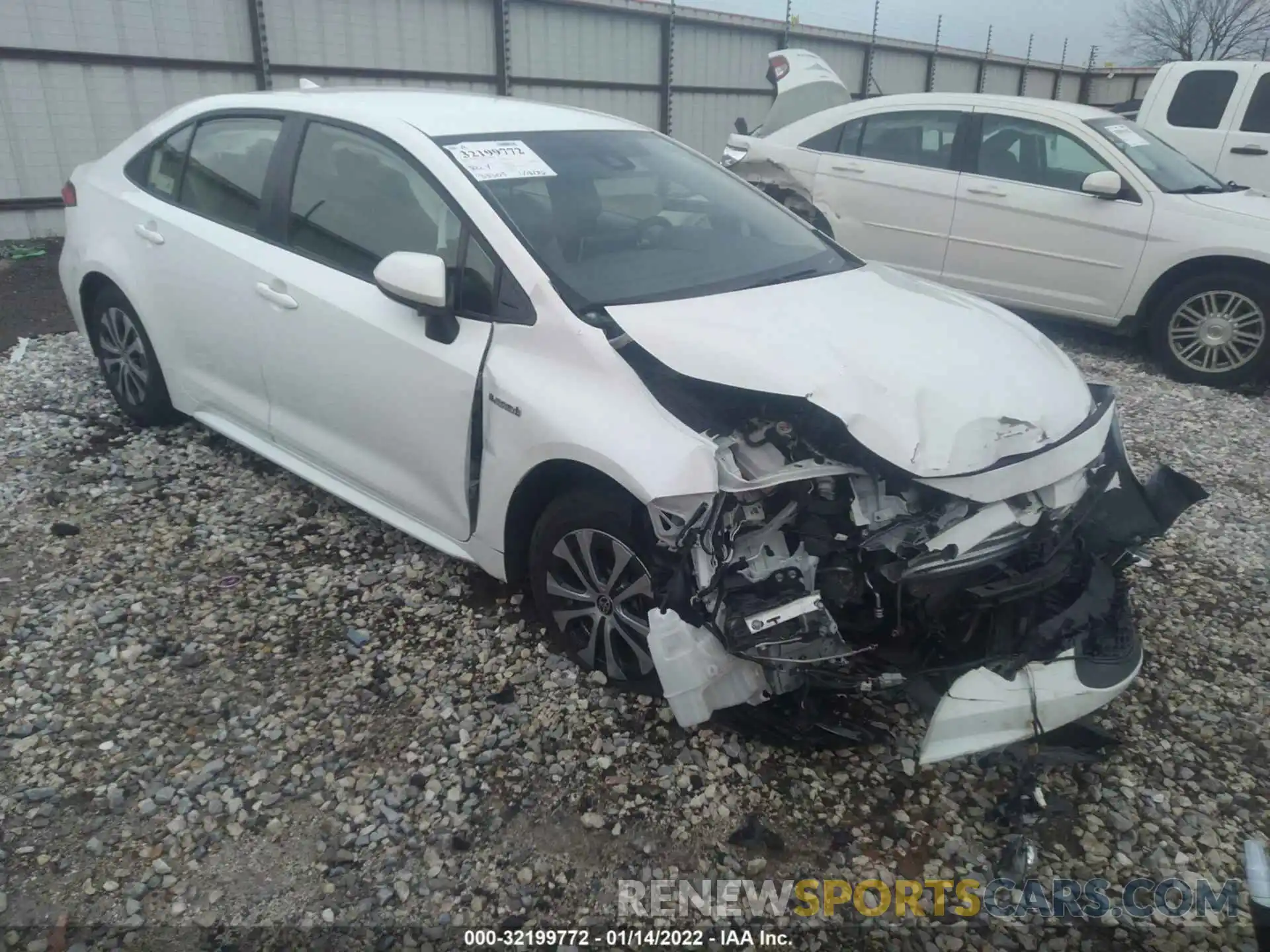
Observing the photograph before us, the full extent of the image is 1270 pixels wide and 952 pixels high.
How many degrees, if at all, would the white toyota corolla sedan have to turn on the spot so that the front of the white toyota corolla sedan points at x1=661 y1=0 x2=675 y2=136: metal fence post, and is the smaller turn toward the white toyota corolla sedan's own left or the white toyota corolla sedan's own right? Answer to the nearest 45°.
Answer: approximately 135° to the white toyota corolla sedan's own left

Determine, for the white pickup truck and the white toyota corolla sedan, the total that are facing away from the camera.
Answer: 0

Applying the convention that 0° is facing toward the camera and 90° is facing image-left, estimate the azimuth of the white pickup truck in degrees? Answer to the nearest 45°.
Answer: approximately 270°

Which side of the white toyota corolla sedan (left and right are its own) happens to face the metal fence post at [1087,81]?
left

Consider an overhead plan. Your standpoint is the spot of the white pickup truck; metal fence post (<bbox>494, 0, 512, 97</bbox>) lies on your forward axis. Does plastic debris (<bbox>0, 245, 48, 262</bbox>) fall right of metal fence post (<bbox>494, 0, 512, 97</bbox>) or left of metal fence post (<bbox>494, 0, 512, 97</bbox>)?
left

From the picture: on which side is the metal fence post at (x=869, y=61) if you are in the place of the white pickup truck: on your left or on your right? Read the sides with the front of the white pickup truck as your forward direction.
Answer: on your left

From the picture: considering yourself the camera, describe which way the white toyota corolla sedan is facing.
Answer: facing the viewer and to the right of the viewer

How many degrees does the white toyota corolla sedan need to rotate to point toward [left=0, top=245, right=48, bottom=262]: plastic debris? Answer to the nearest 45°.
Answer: approximately 180°

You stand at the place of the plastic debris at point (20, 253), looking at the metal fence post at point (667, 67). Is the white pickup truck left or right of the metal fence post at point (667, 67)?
right

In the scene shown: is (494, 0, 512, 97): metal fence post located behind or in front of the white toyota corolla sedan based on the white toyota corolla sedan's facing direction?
behind

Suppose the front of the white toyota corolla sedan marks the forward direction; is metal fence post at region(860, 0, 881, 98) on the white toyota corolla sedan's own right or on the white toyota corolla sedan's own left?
on the white toyota corolla sedan's own left

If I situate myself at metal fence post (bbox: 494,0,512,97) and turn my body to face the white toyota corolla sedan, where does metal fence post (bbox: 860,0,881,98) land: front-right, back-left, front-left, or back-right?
back-left

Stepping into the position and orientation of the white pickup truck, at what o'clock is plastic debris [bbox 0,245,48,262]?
The plastic debris is roughly at 5 o'clock from the white pickup truck.

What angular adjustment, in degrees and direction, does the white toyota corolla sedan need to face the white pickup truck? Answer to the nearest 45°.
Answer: approximately 90° to its left
